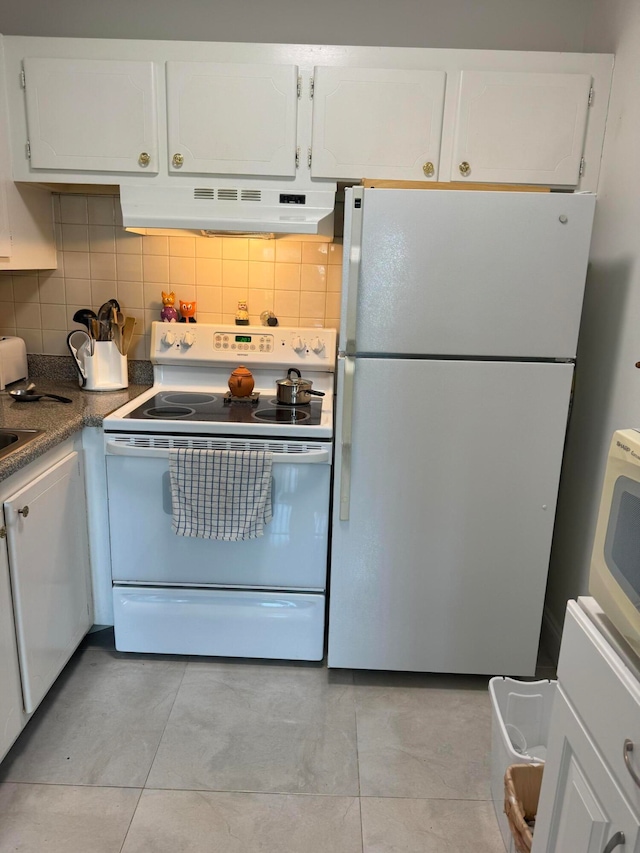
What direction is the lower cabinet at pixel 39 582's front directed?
to the viewer's right

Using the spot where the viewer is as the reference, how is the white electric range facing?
facing the viewer

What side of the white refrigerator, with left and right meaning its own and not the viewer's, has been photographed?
front

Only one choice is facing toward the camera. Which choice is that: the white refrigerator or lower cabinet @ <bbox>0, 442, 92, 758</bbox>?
the white refrigerator

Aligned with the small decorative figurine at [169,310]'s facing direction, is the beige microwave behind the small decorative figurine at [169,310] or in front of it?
in front

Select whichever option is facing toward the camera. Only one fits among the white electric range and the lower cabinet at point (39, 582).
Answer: the white electric range

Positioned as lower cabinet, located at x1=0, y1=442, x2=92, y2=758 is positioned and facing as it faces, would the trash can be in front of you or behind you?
in front

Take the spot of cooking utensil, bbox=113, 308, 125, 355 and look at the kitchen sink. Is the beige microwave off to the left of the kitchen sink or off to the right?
left

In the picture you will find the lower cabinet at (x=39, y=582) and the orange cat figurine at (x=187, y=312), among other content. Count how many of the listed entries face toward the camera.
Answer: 1

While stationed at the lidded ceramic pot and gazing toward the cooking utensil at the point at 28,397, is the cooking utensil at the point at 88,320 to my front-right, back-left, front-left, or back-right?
front-right

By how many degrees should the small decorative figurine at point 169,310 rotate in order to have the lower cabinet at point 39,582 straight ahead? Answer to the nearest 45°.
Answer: approximately 45° to its right

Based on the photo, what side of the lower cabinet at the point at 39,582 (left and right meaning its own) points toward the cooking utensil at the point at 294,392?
front

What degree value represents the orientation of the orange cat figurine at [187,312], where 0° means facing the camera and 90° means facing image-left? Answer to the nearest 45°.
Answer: approximately 0°

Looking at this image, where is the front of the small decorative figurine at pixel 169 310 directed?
toward the camera

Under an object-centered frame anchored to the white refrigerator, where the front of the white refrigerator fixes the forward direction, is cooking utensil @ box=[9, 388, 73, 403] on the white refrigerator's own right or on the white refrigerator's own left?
on the white refrigerator's own right
